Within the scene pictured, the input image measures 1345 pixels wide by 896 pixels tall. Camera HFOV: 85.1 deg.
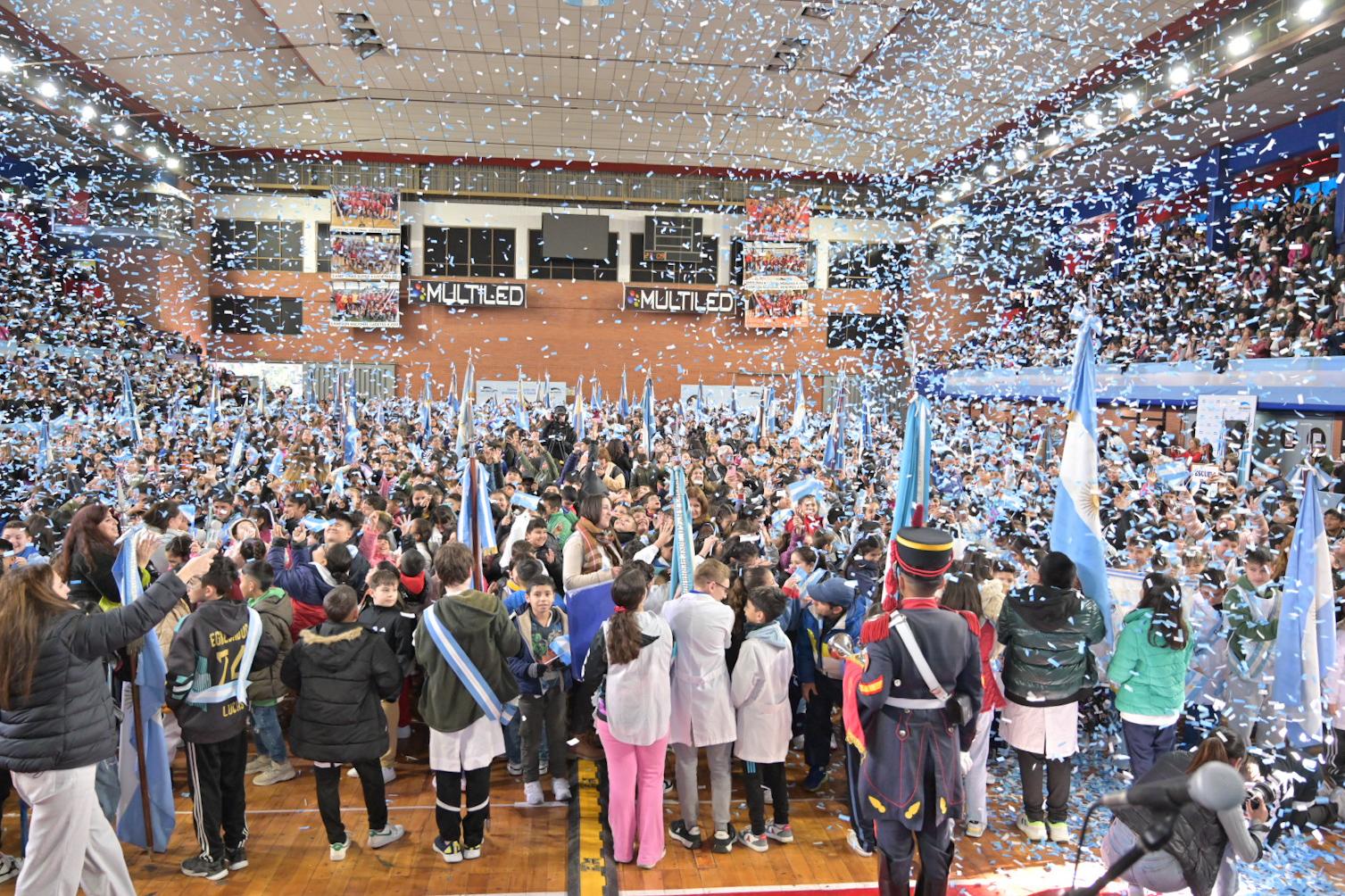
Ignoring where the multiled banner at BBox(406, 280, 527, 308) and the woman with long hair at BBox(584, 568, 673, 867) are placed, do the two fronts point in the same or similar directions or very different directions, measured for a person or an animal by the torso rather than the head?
very different directions

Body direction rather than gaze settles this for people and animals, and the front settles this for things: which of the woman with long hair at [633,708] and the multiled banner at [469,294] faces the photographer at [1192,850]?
the multiled banner

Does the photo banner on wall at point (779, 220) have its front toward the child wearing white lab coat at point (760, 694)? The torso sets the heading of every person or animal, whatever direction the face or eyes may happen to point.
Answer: yes

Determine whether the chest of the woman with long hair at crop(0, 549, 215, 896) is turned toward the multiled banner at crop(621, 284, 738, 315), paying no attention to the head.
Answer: yes

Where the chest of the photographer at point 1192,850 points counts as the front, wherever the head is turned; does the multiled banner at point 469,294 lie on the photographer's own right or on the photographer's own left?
on the photographer's own left

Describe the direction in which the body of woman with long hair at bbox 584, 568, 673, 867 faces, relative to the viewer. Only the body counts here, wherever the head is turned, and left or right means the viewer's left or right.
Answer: facing away from the viewer

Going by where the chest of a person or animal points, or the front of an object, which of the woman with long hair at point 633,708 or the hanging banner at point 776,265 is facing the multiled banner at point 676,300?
the woman with long hair

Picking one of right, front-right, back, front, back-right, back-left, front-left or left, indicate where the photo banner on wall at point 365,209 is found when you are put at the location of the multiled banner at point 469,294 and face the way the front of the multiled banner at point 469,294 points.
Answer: right

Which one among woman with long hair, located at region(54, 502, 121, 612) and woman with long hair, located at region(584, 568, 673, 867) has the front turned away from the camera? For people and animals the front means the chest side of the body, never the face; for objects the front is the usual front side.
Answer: woman with long hair, located at region(584, 568, 673, 867)

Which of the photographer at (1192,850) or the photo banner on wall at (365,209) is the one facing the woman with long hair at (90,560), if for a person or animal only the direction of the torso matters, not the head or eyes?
the photo banner on wall

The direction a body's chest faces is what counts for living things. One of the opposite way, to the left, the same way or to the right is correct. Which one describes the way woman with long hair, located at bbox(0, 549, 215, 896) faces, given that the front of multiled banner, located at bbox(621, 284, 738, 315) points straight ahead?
the opposite way

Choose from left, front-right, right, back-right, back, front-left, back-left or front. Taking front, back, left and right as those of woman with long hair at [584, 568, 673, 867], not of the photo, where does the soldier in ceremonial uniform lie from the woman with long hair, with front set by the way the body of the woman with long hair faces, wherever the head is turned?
back-right

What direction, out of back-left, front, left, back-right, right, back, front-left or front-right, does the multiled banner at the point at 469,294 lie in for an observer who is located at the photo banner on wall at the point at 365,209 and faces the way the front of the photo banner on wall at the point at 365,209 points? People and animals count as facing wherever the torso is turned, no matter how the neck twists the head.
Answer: left
